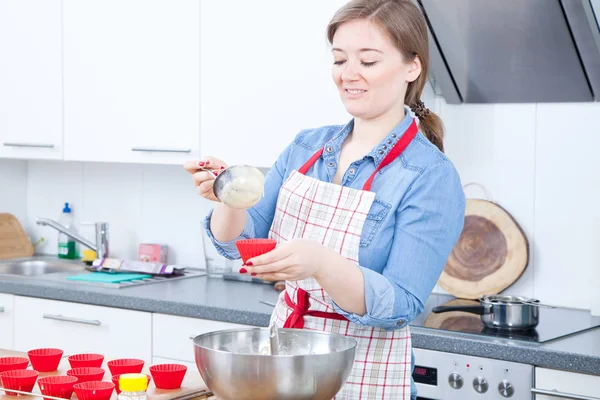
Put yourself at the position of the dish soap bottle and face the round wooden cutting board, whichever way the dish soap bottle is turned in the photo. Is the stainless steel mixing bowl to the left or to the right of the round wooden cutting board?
right

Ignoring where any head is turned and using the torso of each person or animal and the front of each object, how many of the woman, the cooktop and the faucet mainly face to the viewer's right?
0

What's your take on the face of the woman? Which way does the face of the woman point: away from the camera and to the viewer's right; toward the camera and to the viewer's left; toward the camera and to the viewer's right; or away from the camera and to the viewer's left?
toward the camera and to the viewer's left

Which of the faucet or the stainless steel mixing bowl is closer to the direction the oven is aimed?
the stainless steel mixing bowl

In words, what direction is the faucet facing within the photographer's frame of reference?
facing to the left of the viewer

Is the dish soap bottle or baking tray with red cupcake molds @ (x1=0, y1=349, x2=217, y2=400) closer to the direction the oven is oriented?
the baking tray with red cupcake molds

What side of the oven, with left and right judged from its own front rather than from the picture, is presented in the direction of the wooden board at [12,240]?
right

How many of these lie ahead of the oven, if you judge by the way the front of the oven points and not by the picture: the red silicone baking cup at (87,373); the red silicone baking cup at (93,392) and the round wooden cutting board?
2
